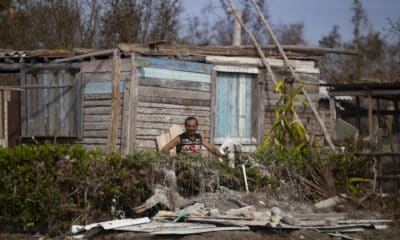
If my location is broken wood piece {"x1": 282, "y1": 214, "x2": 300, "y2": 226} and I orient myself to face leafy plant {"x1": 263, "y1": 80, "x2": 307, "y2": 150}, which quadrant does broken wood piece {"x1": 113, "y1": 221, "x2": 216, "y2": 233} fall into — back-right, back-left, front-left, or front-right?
back-left

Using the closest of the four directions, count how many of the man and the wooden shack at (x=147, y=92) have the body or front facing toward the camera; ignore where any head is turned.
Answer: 2

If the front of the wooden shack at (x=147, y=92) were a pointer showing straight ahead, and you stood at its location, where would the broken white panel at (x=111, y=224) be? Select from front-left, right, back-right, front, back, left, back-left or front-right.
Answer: front

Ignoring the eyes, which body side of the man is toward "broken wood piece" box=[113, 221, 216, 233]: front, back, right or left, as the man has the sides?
front

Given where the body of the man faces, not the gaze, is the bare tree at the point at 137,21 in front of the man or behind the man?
behind

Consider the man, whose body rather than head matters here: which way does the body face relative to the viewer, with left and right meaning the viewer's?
facing the viewer

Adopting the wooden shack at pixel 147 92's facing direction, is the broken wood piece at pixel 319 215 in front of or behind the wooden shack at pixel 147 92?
in front

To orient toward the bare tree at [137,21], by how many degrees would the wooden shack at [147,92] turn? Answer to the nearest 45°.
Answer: approximately 180°

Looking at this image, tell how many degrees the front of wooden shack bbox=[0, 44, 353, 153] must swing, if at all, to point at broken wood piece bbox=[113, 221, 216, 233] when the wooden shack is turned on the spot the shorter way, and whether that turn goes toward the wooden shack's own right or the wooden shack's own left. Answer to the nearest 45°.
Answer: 0° — it already faces it

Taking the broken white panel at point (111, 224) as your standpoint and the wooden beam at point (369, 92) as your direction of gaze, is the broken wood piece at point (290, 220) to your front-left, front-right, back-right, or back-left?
front-right

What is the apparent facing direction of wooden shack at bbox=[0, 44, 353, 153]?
toward the camera

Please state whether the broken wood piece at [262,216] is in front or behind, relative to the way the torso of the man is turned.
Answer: in front

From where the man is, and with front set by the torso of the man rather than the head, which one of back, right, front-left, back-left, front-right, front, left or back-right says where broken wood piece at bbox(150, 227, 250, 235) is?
front
